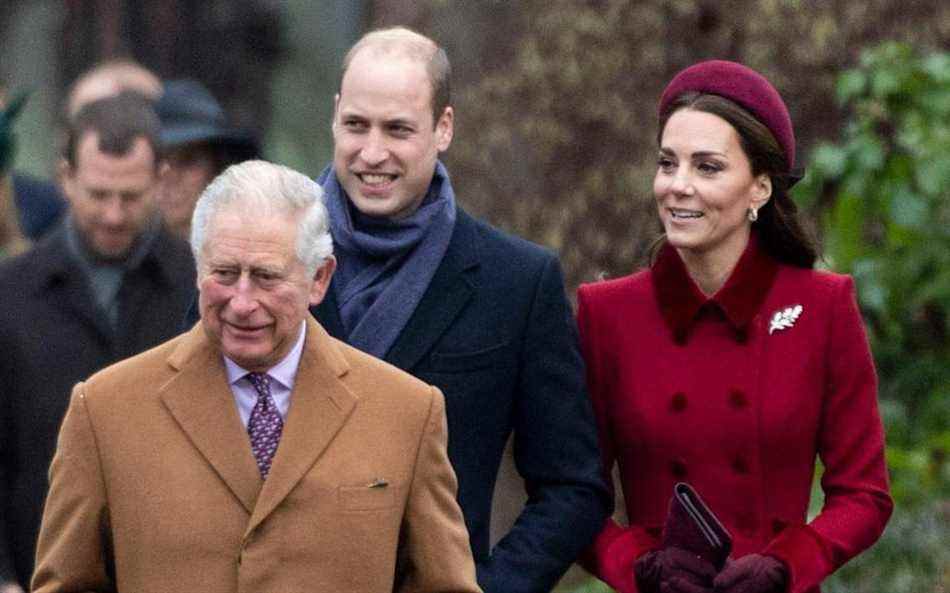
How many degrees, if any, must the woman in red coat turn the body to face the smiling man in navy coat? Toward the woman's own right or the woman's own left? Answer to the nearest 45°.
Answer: approximately 90° to the woman's own right

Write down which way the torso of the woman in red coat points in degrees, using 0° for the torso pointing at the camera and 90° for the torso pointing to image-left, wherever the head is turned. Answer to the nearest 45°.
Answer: approximately 0°

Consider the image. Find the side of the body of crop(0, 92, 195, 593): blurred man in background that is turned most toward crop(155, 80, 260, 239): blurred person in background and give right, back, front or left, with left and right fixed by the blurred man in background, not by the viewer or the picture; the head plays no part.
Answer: back

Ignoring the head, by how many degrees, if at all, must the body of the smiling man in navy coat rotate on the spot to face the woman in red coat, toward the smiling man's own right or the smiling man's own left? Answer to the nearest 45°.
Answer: approximately 135° to the smiling man's own left

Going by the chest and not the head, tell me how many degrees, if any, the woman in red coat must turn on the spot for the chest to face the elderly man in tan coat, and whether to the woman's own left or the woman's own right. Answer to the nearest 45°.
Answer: approximately 45° to the woman's own right

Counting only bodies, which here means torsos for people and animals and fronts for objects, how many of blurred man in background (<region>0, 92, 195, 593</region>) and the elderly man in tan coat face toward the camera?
2

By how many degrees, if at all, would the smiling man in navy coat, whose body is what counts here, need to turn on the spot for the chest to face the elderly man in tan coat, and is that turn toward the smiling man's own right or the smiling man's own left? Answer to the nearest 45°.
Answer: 0° — they already face them

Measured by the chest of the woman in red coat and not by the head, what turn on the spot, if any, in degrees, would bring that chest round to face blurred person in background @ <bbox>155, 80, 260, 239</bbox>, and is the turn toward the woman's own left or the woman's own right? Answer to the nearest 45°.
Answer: approximately 135° to the woman's own right

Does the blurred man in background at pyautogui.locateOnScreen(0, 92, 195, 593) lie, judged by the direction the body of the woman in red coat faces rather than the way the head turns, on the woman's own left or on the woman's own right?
on the woman's own right

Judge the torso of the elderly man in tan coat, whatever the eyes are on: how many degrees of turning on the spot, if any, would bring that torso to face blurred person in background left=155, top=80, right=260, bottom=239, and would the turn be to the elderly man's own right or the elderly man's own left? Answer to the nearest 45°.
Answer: approximately 180°
